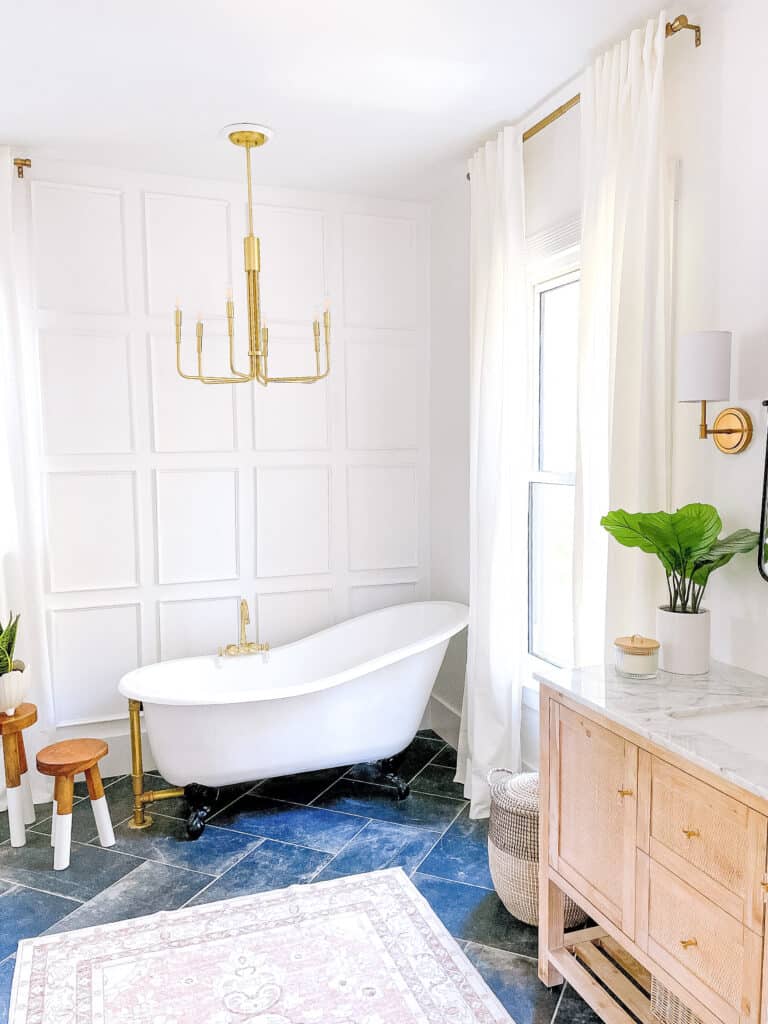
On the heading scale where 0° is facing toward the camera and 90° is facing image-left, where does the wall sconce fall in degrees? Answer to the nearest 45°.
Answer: approximately 45°

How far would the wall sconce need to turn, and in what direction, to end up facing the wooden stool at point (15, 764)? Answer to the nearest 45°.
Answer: approximately 45° to its right

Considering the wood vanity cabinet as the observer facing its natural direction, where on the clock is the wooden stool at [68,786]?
The wooden stool is roughly at 2 o'clock from the wood vanity cabinet.

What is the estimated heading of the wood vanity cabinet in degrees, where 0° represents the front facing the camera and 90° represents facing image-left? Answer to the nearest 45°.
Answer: approximately 45°

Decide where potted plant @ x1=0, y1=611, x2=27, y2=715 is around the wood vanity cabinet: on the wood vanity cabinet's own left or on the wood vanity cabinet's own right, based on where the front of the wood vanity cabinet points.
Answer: on the wood vanity cabinet's own right
